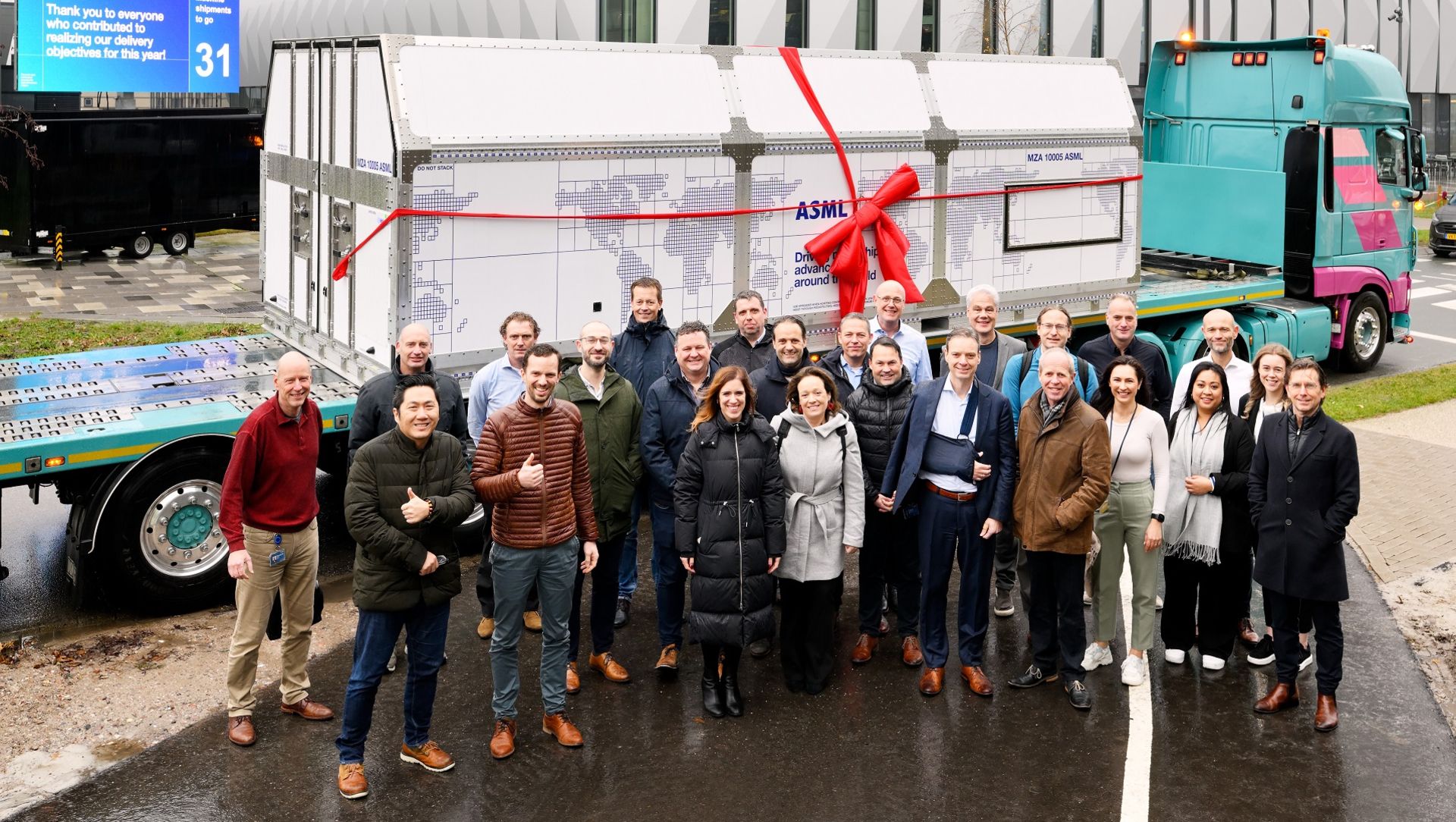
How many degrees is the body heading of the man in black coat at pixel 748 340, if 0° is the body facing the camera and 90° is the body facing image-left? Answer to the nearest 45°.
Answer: approximately 0°

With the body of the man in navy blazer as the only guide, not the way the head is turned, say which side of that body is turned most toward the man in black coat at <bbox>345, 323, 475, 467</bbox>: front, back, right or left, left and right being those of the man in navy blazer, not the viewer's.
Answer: right

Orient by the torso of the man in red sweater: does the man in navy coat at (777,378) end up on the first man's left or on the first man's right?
on the first man's left

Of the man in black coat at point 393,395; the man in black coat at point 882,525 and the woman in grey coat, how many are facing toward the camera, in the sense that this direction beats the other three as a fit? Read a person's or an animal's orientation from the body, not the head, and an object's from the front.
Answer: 3

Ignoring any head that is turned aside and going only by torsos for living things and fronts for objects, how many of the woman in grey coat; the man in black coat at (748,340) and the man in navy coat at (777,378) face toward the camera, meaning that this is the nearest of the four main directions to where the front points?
3

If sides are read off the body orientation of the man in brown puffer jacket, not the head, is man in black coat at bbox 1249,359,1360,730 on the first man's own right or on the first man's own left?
on the first man's own left

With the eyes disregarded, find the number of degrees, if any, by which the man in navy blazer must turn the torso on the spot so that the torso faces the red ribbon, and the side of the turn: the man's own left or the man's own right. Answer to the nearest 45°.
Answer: approximately 180°
